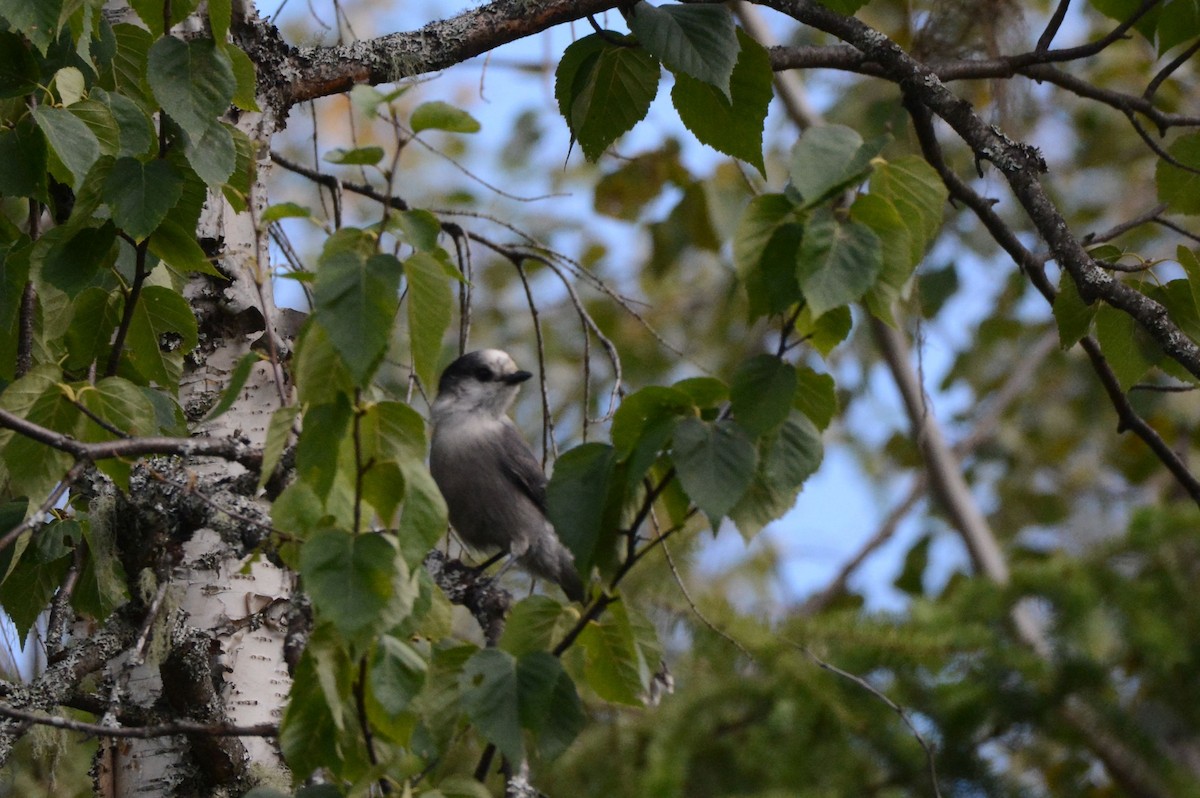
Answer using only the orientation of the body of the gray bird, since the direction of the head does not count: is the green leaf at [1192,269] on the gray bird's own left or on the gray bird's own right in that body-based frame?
on the gray bird's own left

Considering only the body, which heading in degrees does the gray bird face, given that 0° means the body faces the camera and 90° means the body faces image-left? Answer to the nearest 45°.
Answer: approximately 45°
